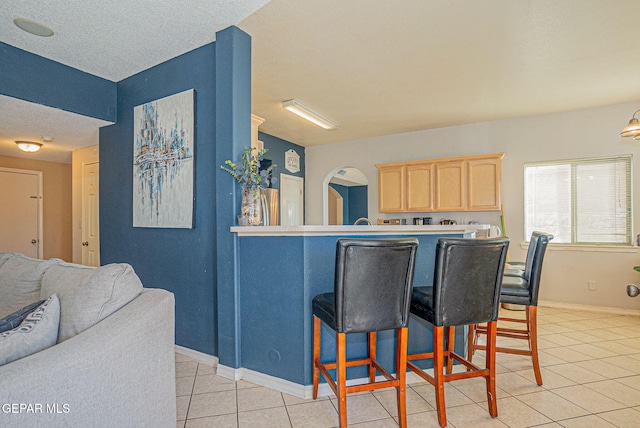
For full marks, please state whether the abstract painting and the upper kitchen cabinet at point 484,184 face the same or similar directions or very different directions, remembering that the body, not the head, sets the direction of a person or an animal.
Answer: same or similar directions

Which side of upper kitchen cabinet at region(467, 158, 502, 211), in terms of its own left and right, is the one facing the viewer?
front

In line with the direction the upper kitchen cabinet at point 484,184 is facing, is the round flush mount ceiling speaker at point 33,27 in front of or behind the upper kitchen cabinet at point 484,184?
in front

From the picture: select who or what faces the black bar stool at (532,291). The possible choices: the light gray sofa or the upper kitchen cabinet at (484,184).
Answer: the upper kitchen cabinet

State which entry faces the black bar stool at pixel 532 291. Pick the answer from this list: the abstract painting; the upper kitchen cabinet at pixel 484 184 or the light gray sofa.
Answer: the upper kitchen cabinet
